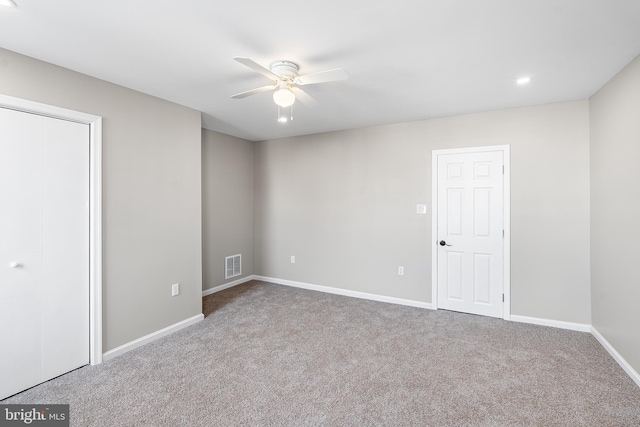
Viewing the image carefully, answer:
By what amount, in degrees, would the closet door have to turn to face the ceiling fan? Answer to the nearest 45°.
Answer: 0° — it already faces it

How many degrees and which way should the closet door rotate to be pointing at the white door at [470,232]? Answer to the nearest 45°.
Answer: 0° — it already faces it

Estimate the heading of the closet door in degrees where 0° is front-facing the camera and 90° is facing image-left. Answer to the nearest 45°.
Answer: approximately 315°

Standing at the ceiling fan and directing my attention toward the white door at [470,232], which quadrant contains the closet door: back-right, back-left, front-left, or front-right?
back-left

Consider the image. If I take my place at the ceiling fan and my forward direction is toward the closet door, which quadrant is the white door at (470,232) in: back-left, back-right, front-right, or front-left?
back-right
